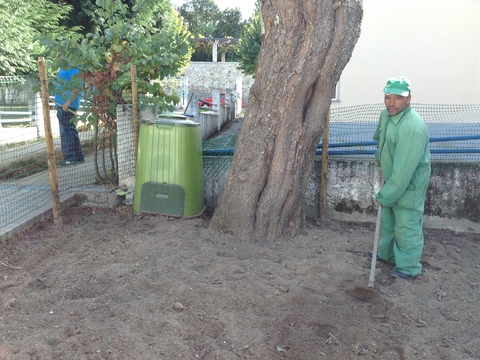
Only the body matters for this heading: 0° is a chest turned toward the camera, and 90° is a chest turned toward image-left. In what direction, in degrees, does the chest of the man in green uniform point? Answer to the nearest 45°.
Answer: approximately 45°

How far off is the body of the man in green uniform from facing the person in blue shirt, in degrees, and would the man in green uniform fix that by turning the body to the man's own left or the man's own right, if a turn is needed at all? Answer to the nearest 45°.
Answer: approximately 45° to the man's own right

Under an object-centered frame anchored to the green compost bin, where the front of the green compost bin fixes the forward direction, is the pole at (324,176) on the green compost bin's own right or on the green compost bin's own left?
on the green compost bin's own left

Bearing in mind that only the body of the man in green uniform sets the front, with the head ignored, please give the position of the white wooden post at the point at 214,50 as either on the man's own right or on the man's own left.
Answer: on the man's own right

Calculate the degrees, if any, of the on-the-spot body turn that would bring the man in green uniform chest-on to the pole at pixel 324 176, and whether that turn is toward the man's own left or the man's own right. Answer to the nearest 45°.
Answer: approximately 90° to the man's own right

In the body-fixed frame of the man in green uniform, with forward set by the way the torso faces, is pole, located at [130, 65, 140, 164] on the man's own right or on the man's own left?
on the man's own right

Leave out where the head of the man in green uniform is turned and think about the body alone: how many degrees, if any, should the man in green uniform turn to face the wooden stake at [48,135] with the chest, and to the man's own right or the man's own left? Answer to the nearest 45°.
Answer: approximately 45° to the man's own right

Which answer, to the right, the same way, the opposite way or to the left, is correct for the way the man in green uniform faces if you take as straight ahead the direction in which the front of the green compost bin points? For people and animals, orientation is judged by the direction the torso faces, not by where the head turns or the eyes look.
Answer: to the right

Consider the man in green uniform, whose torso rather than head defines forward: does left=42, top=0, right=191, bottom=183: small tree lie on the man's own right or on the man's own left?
on the man's own right

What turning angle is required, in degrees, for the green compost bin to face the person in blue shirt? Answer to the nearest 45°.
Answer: approximately 135° to its right

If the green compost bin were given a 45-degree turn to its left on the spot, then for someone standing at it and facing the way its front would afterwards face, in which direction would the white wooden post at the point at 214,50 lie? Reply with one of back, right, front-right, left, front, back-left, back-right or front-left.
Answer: back-left

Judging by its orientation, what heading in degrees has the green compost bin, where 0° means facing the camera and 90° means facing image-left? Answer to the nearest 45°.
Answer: approximately 0°

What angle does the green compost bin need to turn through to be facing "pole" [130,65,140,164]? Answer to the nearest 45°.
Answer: approximately 135° to its right
